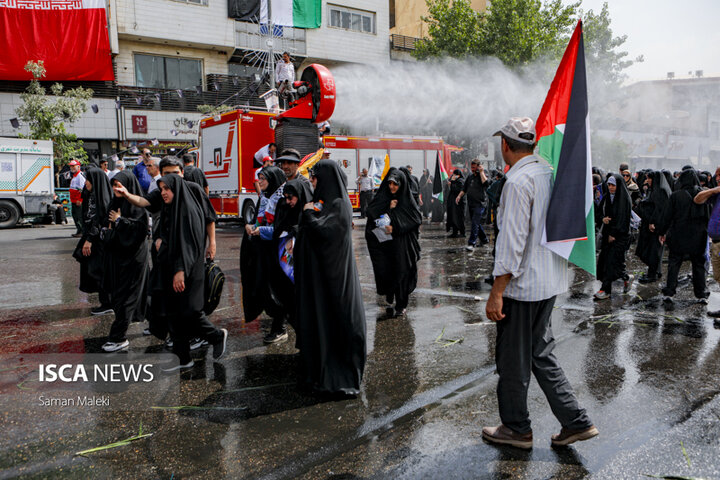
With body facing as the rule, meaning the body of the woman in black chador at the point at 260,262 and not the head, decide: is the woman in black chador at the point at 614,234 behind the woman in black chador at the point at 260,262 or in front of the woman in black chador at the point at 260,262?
behind

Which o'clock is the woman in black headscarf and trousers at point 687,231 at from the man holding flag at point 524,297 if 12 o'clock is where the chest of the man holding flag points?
The woman in black headscarf and trousers is roughly at 2 o'clock from the man holding flag.

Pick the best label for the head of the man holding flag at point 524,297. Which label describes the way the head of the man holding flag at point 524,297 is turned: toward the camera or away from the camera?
away from the camera

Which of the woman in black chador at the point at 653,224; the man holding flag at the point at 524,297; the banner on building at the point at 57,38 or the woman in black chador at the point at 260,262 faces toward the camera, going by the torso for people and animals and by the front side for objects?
the banner on building

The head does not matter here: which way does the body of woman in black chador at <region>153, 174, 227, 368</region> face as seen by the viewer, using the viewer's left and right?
facing to the left of the viewer

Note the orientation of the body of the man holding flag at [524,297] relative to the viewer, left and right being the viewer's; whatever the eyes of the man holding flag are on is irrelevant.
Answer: facing away from the viewer and to the left of the viewer
